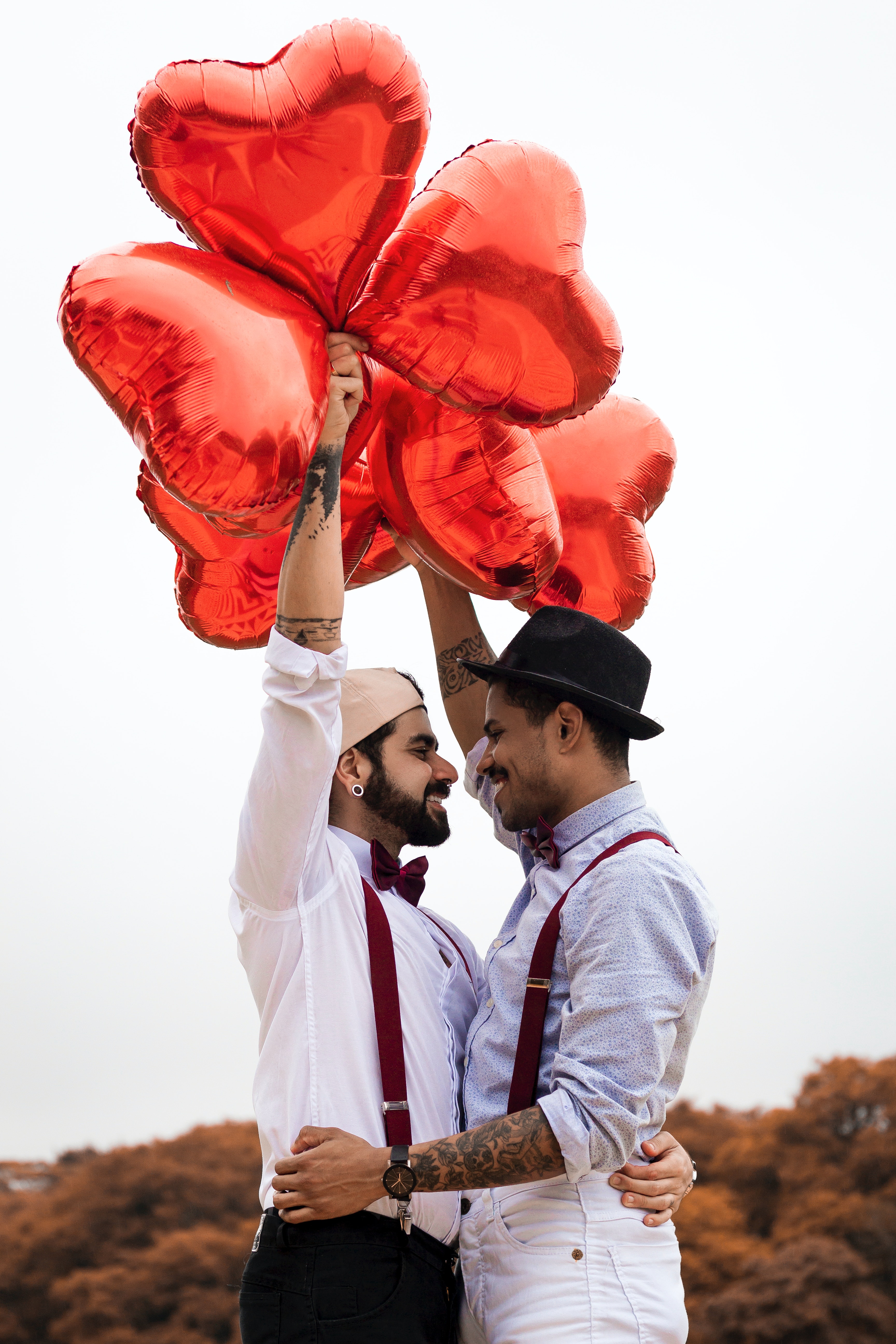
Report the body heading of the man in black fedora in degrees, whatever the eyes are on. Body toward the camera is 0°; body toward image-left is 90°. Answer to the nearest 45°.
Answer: approximately 90°

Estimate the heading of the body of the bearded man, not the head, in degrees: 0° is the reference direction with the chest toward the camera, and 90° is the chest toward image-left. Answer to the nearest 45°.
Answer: approximately 270°

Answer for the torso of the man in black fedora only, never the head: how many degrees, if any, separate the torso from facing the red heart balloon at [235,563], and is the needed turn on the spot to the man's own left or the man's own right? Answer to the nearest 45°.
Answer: approximately 45° to the man's own right

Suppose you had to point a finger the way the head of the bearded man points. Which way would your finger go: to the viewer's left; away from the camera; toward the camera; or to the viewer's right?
to the viewer's right

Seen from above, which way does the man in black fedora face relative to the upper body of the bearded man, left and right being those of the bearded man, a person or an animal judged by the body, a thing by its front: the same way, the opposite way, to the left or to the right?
the opposite way
